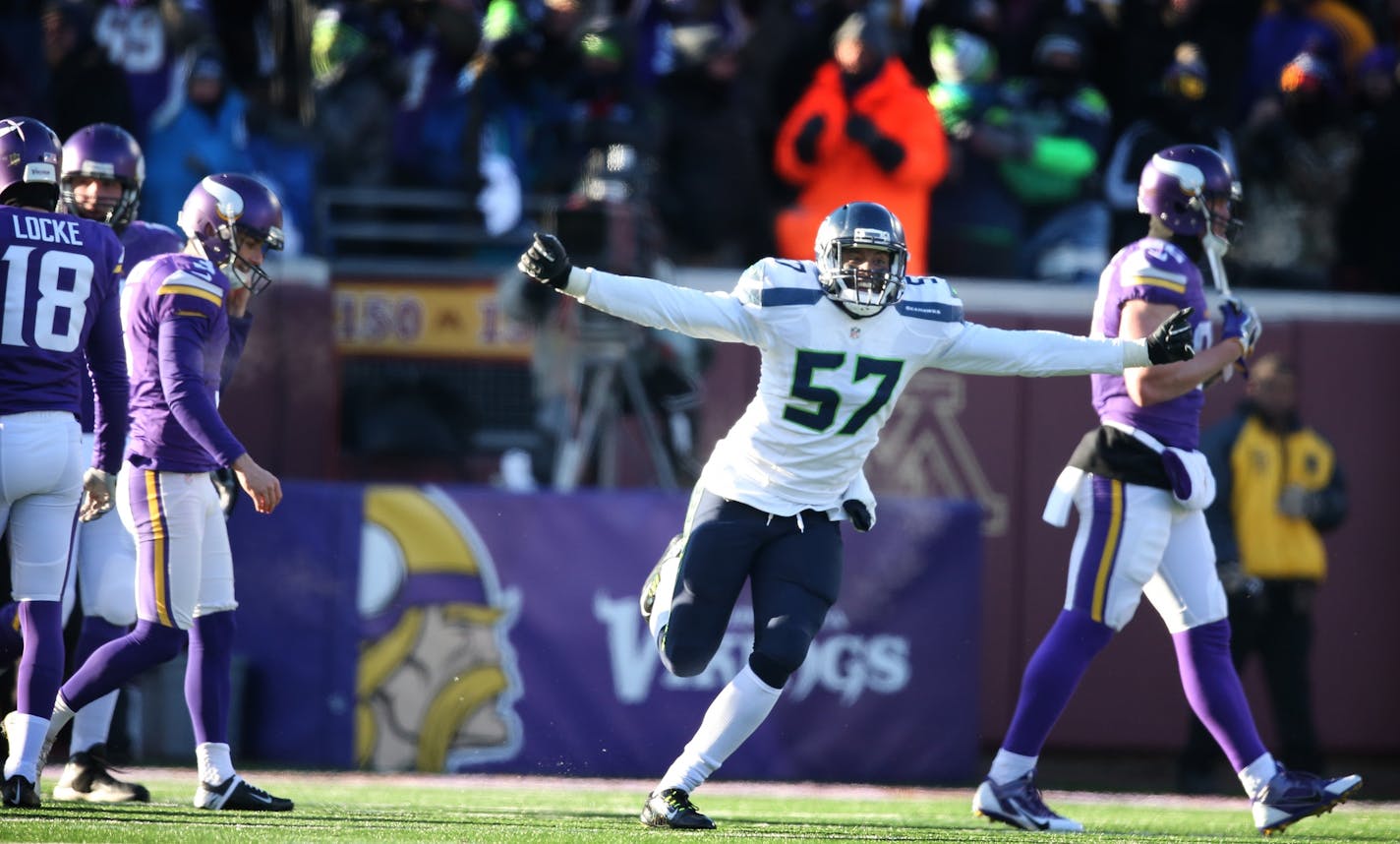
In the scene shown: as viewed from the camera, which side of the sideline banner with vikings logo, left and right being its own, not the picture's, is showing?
front

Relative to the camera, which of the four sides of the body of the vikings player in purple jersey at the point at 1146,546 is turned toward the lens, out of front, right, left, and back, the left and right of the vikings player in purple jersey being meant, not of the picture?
right

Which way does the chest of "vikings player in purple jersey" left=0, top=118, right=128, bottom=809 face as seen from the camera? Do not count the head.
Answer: away from the camera

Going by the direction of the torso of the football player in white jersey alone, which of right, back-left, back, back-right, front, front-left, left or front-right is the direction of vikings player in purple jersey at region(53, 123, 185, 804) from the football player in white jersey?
right

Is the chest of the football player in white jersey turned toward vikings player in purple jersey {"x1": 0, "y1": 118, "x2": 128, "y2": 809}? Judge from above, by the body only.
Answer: no

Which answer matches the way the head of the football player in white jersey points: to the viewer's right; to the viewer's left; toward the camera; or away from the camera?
toward the camera

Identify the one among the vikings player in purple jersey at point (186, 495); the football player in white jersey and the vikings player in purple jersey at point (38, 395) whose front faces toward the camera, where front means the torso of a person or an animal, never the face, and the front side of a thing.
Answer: the football player in white jersey

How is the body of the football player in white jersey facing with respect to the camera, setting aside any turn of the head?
toward the camera

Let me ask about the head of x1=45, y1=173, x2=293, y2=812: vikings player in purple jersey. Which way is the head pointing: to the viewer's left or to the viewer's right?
to the viewer's right

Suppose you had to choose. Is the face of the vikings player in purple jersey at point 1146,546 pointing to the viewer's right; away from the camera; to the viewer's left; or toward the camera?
to the viewer's right

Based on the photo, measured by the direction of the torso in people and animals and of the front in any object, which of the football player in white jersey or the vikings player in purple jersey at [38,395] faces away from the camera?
the vikings player in purple jersey

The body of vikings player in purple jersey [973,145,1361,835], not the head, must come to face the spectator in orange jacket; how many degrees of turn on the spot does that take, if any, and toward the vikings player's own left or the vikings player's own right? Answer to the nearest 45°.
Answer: approximately 135° to the vikings player's own left

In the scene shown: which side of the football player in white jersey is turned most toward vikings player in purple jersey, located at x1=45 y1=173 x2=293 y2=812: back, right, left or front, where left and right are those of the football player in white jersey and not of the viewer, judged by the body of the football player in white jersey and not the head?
right

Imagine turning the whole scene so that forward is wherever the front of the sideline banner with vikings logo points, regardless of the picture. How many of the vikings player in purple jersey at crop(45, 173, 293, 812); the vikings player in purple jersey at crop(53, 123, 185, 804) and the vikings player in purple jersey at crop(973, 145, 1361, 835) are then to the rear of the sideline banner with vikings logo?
0

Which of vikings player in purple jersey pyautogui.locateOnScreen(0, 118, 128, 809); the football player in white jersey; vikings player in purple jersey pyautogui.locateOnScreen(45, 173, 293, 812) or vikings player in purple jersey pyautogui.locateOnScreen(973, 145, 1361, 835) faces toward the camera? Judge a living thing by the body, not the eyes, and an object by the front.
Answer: the football player in white jersey

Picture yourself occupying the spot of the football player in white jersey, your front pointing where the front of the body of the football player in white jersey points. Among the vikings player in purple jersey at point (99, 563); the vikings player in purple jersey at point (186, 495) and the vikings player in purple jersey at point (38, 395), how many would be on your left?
0

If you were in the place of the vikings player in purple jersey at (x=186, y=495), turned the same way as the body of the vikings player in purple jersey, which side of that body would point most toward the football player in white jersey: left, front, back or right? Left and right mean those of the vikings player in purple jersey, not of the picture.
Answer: front
